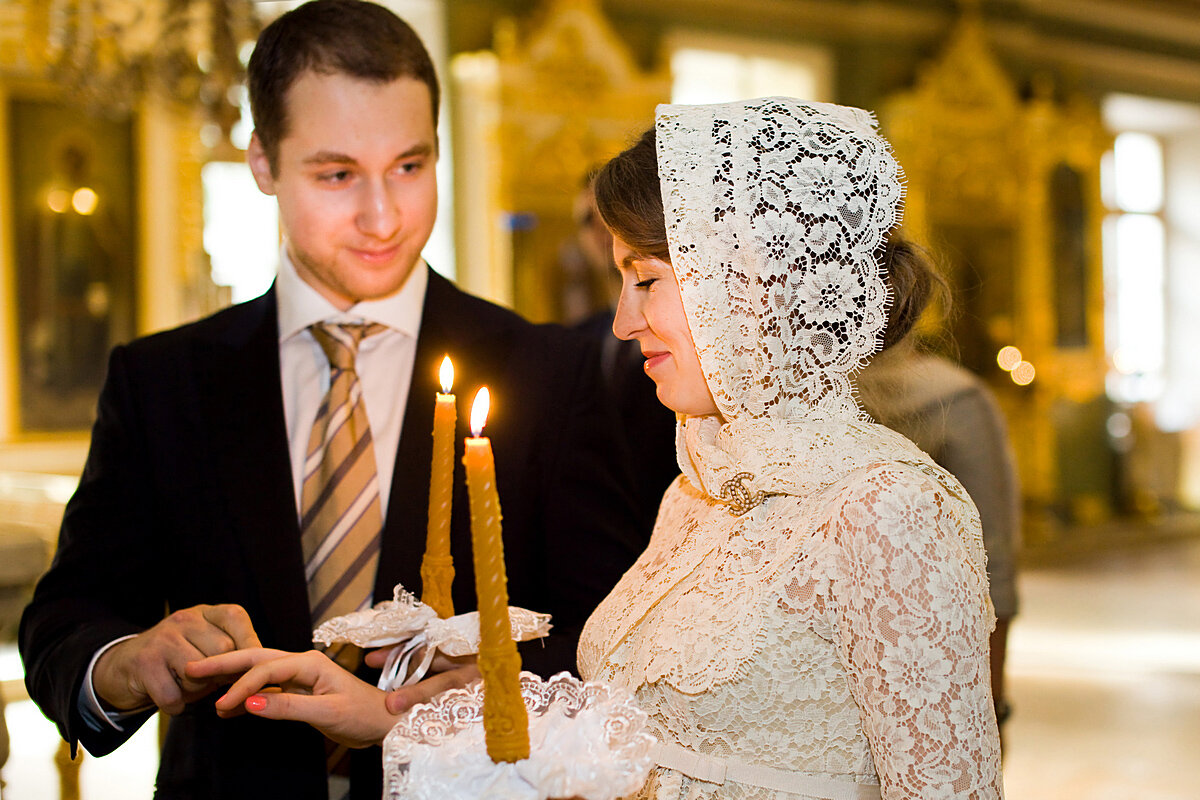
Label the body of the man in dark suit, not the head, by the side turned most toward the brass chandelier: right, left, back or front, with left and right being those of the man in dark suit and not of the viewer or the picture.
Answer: back

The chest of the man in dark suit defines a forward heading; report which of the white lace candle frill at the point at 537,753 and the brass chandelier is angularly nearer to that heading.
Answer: the white lace candle frill

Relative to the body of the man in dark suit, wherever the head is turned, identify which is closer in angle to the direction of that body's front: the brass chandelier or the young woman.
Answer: the young woman

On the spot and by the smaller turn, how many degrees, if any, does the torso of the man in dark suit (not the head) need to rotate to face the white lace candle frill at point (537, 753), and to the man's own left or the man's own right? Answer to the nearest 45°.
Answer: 0° — they already face it

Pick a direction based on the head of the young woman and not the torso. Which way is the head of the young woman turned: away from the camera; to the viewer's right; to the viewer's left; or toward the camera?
to the viewer's left

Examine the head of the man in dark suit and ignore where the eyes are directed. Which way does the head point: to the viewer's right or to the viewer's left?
to the viewer's right

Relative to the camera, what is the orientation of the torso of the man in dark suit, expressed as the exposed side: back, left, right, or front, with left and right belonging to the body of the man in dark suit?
front
